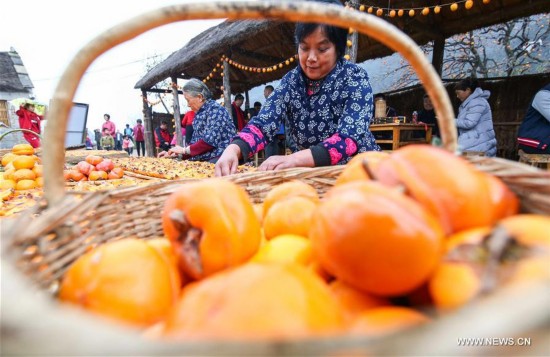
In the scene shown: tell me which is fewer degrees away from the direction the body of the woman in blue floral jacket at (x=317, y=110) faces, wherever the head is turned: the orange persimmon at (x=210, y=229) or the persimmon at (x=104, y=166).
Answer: the orange persimmon

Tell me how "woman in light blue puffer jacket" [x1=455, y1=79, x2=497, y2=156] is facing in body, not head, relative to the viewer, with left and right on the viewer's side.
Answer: facing to the left of the viewer

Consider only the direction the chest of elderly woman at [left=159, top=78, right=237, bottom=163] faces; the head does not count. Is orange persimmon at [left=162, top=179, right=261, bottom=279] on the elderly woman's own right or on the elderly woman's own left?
on the elderly woman's own left

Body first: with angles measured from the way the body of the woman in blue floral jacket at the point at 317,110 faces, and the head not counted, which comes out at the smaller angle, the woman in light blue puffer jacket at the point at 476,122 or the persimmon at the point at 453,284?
the persimmon

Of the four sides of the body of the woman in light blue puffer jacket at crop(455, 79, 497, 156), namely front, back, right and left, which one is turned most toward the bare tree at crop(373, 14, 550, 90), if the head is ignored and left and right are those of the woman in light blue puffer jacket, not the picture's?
right

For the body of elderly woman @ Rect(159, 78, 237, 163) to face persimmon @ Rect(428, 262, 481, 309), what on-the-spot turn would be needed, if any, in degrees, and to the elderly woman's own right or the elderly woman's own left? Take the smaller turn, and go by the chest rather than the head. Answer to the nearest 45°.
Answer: approximately 90° to the elderly woman's own left

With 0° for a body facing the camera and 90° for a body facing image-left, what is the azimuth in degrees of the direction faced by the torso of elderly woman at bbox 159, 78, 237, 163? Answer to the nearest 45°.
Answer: approximately 90°

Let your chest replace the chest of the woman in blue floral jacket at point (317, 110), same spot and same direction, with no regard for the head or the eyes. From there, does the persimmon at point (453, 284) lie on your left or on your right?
on your left

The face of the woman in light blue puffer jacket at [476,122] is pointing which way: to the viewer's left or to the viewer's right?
to the viewer's left

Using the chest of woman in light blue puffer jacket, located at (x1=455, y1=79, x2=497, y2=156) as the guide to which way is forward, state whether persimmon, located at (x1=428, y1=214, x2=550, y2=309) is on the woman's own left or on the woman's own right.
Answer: on the woman's own left

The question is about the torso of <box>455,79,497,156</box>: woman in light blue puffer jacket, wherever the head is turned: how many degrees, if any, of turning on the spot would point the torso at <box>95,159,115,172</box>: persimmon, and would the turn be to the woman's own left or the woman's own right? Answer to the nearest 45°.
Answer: approximately 45° to the woman's own left

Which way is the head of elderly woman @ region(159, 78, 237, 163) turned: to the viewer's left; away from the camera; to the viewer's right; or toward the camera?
to the viewer's left

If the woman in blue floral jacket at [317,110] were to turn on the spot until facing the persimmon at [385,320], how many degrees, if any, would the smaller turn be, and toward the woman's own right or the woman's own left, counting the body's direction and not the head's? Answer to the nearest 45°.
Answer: approximately 45° to the woman's own left

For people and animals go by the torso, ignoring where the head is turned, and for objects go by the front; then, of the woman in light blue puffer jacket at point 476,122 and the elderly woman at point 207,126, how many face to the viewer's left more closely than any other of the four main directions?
2
